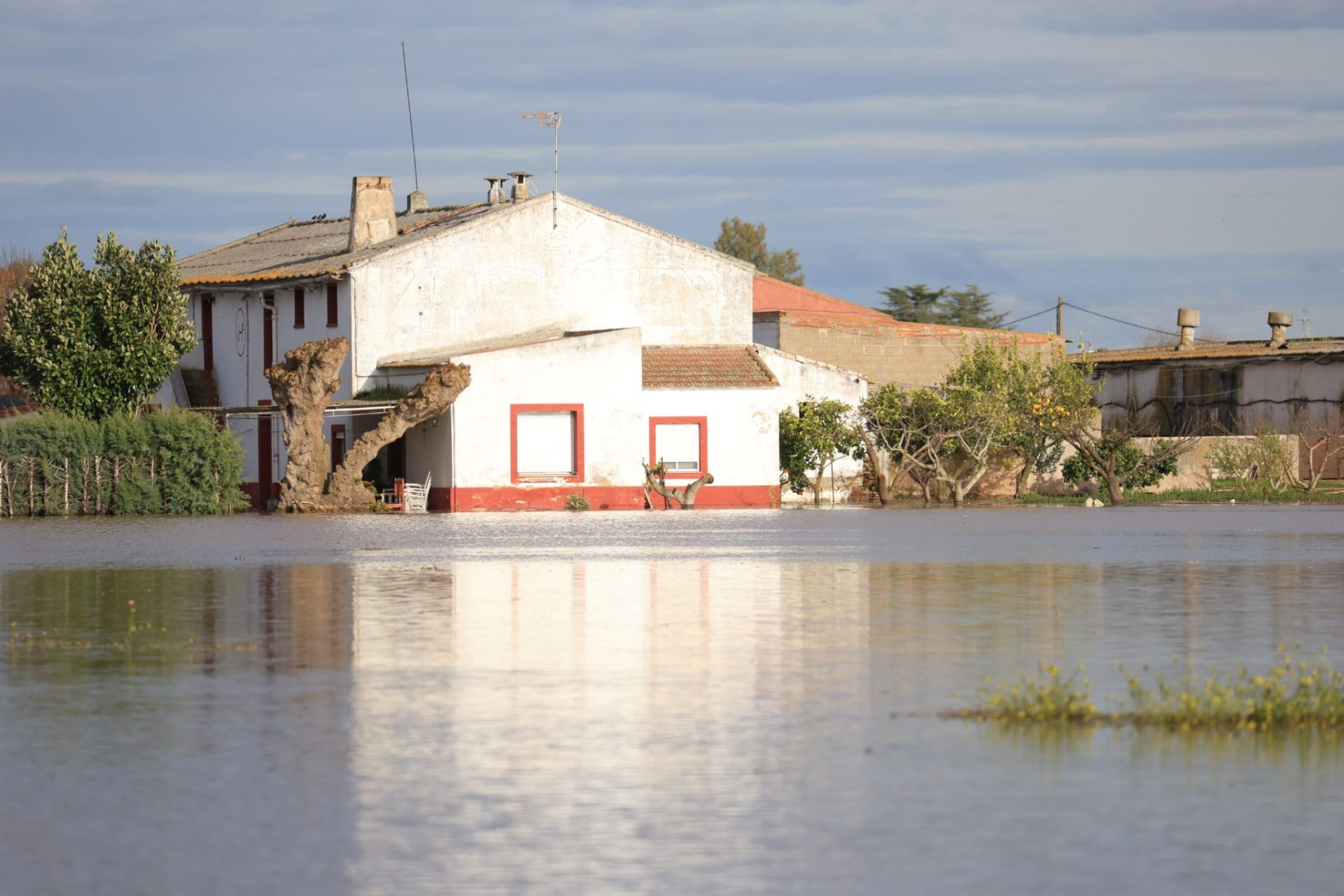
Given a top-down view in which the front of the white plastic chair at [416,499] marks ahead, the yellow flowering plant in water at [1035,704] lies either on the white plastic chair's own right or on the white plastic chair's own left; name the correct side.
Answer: on the white plastic chair's own left

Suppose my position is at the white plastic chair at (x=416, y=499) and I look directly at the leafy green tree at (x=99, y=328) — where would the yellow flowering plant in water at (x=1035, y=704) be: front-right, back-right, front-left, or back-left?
back-left
